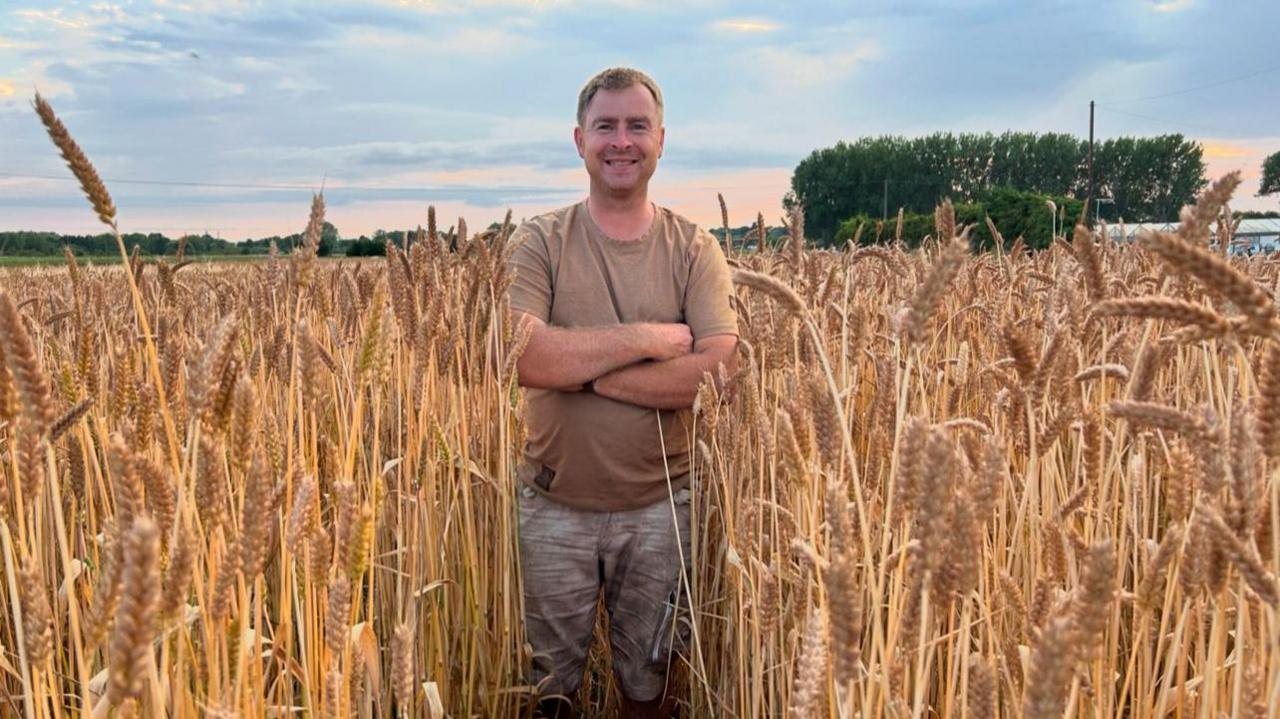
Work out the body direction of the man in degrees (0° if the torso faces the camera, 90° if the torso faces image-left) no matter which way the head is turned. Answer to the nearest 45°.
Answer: approximately 0°
